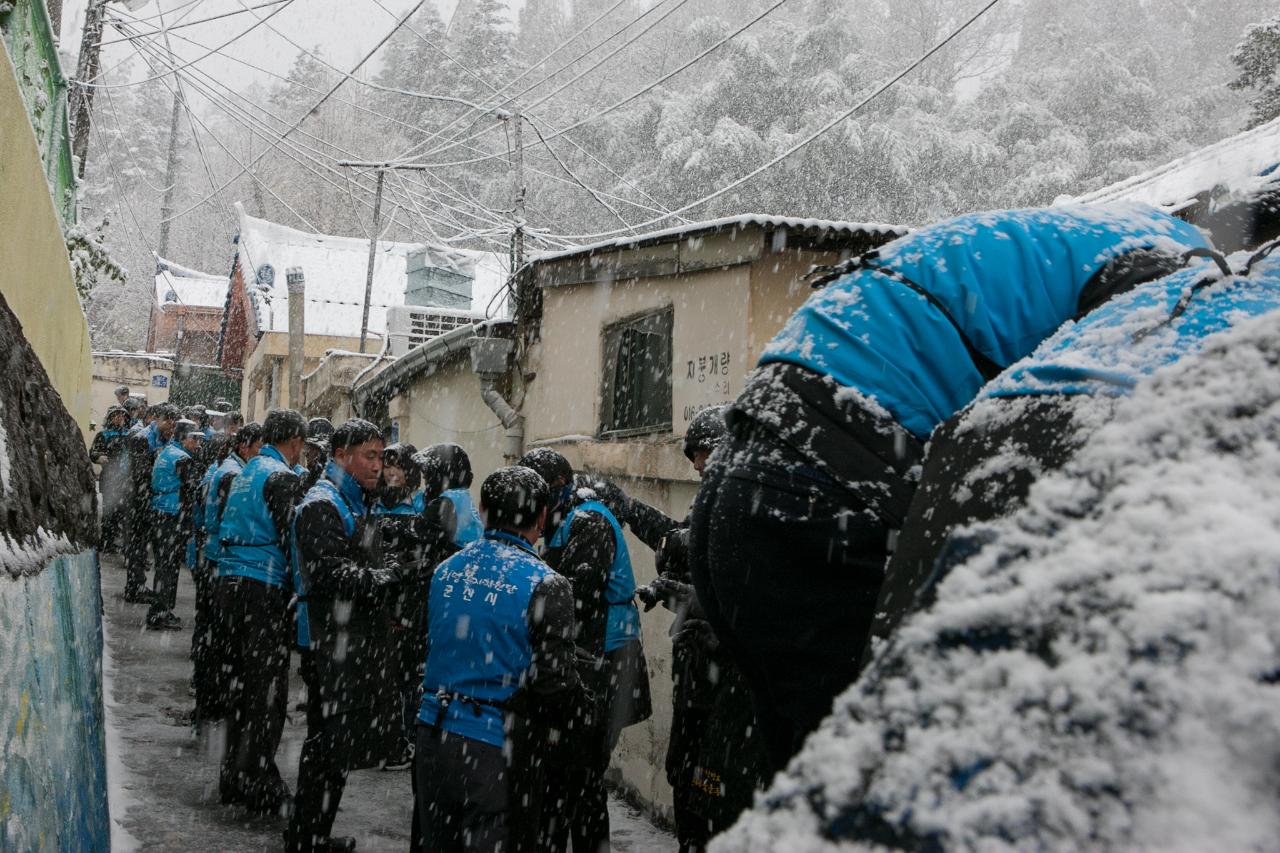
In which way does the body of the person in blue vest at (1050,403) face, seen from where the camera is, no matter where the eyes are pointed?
to the viewer's right

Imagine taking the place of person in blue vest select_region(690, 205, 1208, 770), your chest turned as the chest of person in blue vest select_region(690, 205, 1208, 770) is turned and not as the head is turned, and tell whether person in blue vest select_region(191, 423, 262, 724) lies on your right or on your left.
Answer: on your left

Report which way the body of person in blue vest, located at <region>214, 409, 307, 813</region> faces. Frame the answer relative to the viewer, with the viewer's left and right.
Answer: facing away from the viewer and to the right of the viewer

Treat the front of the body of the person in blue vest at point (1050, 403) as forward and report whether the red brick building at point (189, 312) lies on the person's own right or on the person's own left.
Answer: on the person's own left

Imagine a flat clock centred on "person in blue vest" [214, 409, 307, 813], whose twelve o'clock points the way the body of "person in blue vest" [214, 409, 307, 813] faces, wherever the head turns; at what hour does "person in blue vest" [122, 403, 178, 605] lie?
"person in blue vest" [122, 403, 178, 605] is roughly at 10 o'clock from "person in blue vest" [214, 409, 307, 813].

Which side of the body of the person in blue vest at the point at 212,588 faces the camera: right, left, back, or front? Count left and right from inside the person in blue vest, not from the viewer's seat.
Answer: right

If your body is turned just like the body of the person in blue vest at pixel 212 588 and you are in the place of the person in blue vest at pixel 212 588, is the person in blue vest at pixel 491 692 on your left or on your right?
on your right

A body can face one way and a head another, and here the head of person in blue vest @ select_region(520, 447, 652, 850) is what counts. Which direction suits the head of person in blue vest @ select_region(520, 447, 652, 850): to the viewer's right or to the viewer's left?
to the viewer's right
